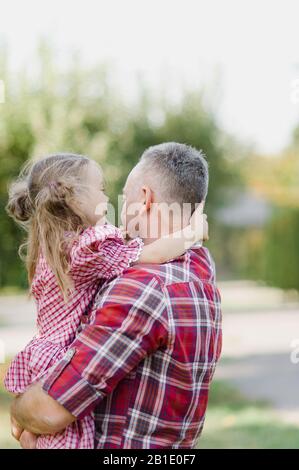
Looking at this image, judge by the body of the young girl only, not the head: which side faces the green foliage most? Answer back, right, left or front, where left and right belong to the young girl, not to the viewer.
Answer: left

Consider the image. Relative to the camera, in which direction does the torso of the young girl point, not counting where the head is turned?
to the viewer's right

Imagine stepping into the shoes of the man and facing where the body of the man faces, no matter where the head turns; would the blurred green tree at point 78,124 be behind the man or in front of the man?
in front

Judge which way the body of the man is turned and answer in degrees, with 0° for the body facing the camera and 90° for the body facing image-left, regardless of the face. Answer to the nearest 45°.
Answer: approximately 135°

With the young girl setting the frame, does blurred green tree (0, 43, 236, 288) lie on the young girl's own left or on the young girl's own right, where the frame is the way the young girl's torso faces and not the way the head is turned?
on the young girl's own left
